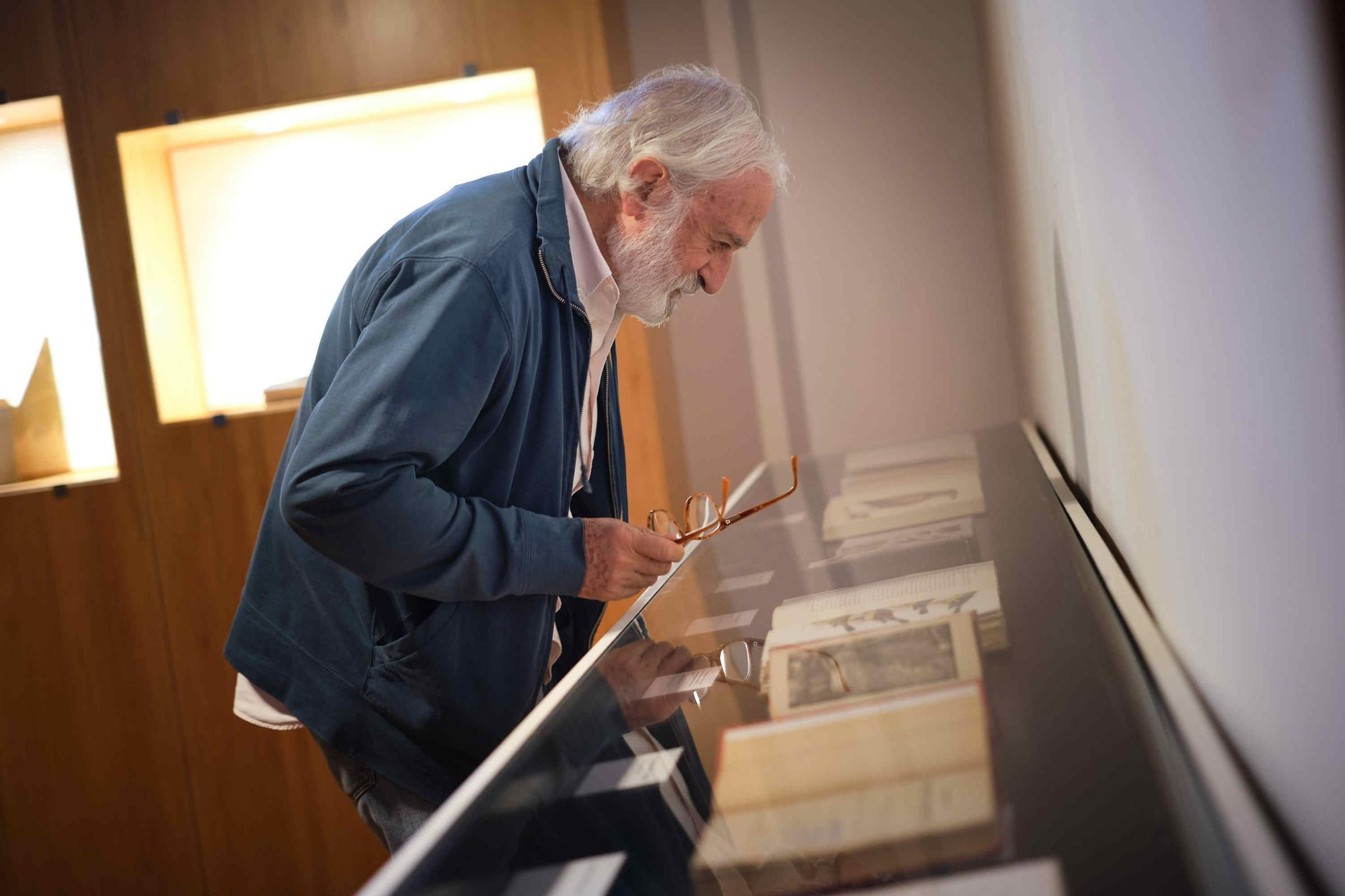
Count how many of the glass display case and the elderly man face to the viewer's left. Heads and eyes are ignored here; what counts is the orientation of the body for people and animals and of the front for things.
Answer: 1

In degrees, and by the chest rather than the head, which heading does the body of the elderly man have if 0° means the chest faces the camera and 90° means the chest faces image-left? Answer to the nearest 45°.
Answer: approximately 270°

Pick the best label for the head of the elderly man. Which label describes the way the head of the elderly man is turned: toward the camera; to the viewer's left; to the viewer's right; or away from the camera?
to the viewer's right

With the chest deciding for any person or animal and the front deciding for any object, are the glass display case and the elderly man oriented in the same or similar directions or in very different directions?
very different directions

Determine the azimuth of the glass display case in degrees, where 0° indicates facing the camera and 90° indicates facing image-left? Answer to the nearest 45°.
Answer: approximately 90°
